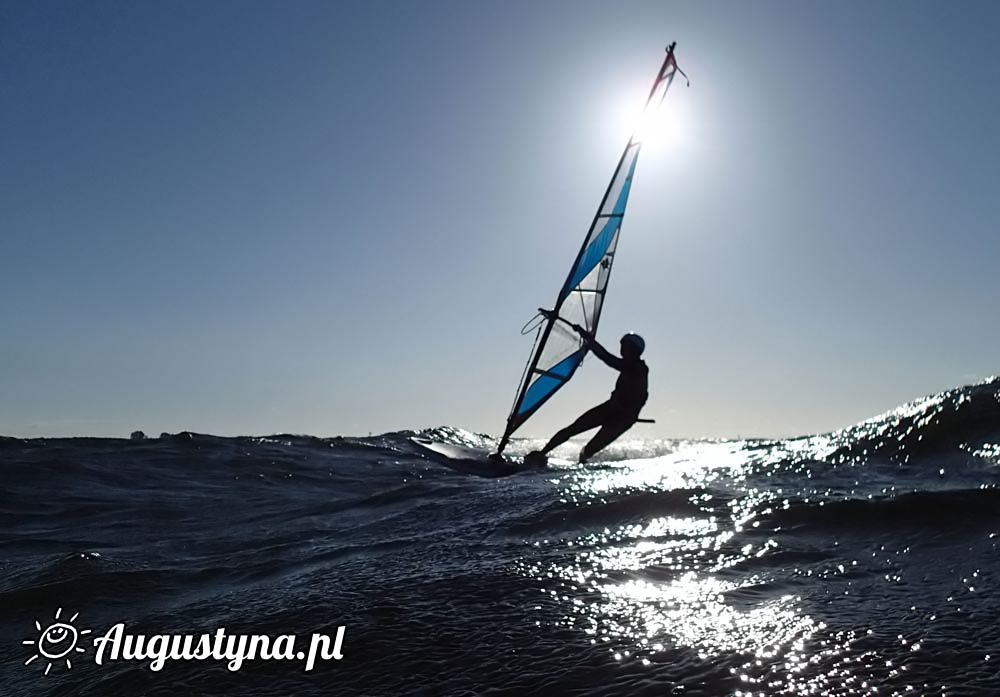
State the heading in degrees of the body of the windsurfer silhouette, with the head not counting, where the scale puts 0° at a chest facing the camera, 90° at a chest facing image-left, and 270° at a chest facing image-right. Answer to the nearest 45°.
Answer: approximately 90°
